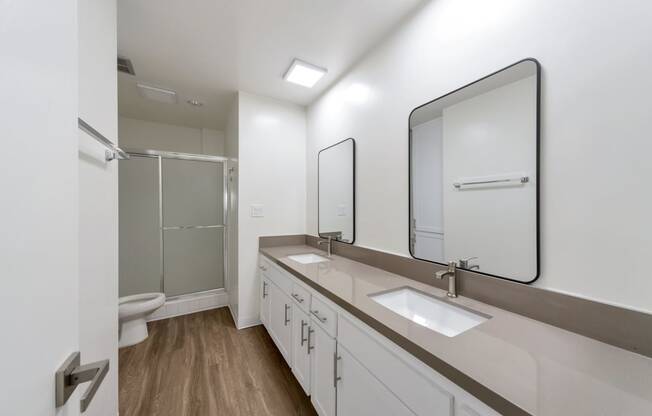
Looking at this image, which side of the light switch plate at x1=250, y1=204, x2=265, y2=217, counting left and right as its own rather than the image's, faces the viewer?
front

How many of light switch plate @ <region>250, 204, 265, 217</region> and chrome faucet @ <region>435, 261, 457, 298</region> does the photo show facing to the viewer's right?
0

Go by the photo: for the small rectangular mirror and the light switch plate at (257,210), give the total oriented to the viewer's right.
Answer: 0

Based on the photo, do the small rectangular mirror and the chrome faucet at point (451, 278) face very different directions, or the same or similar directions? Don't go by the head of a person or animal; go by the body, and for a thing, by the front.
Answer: same or similar directions

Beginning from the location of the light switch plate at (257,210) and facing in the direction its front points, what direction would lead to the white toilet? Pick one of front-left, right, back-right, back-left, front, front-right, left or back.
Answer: right

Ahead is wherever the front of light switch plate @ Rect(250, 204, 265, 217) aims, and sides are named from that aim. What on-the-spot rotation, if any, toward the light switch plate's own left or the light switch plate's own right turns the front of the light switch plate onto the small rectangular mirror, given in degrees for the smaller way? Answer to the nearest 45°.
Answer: approximately 45° to the light switch plate's own left

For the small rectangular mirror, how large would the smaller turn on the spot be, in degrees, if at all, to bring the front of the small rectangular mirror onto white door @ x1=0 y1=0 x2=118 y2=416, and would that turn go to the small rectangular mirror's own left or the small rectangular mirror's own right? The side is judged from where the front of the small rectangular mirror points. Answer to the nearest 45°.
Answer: approximately 45° to the small rectangular mirror's own left

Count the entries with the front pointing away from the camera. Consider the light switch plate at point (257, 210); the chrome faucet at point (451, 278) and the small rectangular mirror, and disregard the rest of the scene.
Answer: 0

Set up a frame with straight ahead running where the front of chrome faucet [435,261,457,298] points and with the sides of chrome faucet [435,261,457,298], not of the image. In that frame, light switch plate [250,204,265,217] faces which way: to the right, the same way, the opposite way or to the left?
to the left

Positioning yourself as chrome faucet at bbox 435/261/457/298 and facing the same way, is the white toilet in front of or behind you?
in front

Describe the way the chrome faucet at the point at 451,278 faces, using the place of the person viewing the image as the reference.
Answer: facing the viewer and to the left of the viewer
